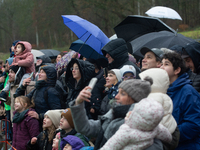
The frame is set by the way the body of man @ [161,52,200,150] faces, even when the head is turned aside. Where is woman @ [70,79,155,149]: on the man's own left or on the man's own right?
on the man's own left

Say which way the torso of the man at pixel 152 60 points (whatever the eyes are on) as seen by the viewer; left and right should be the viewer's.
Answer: facing the viewer and to the left of the viewer

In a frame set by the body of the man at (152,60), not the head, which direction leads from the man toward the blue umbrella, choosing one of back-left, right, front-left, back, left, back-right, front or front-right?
right

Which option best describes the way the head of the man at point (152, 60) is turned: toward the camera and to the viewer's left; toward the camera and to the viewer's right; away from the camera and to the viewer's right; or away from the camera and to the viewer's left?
toward the camera and to the viewer's left

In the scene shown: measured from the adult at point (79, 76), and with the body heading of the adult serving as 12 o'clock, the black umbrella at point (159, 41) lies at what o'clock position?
The black umbrella is roughly at 7 o'clock from the adult.

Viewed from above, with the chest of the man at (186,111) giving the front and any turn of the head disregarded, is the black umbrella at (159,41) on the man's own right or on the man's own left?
on the man's own right

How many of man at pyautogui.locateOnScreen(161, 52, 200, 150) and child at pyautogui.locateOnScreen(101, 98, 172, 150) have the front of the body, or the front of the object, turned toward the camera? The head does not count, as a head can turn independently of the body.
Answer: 0

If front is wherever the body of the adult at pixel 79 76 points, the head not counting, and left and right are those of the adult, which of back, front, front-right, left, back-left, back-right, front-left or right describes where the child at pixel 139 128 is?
front-left

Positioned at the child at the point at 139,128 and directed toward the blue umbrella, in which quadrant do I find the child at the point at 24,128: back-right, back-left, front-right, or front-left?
front-left

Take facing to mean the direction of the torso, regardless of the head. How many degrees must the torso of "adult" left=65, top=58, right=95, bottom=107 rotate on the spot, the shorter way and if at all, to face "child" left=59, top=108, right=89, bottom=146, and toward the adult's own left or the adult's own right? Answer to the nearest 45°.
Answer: approximately 45° to the adult's own left

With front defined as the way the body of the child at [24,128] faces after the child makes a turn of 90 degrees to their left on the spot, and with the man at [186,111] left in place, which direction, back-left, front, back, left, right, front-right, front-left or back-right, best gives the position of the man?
front

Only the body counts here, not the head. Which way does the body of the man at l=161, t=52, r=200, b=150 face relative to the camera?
to the viewer's left

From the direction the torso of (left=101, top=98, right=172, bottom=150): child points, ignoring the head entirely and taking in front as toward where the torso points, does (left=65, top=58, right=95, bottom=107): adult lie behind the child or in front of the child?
in front

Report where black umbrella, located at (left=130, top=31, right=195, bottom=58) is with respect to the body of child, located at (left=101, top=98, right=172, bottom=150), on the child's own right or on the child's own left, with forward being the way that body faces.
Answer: on the child's own right

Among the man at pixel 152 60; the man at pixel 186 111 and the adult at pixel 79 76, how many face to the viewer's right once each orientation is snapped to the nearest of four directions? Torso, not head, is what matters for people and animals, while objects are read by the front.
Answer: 0

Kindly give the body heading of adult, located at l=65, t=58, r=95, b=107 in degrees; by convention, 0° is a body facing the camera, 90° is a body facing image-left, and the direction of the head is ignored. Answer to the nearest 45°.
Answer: approximately 45°

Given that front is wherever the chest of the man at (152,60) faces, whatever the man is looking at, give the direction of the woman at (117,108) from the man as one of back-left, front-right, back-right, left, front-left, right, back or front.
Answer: front-left

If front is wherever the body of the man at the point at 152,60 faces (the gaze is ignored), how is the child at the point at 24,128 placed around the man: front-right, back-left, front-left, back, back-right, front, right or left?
front-right

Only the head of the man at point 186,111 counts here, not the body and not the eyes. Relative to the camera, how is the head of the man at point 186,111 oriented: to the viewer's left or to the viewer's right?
to the viewer's left
